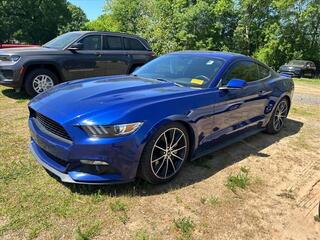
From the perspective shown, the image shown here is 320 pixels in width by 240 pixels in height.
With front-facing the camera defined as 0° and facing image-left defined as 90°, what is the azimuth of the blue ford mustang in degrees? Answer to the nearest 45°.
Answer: approximately 45°

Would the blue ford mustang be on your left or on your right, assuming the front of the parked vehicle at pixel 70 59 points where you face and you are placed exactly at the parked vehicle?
on your left

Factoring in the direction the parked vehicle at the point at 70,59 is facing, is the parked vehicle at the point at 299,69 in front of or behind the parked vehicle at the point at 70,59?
behind

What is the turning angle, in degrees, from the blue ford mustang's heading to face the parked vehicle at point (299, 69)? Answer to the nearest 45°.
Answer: approximately 180°

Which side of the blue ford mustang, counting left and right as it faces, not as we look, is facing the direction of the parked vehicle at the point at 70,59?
right

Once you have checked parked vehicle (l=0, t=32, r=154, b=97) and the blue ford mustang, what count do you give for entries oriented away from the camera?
0
